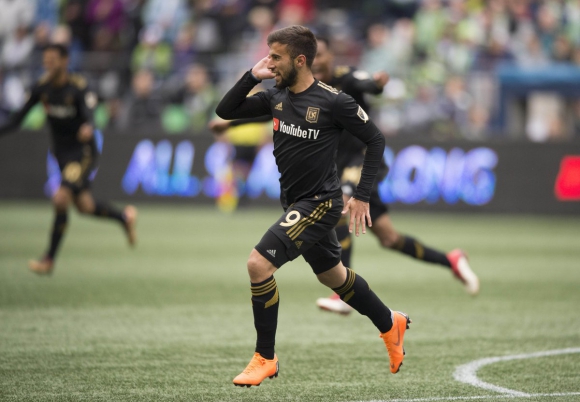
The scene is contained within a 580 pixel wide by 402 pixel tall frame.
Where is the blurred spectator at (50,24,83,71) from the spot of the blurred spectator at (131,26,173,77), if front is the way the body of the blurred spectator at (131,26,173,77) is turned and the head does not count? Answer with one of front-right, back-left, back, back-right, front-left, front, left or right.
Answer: right

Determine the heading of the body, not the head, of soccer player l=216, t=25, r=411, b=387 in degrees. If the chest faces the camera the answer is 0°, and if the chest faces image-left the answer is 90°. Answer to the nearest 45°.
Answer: approximately 45°

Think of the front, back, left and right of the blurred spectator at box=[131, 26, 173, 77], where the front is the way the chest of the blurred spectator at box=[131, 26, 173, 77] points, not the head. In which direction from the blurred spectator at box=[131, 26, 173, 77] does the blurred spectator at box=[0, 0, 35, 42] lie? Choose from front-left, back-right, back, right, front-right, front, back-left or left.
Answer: right

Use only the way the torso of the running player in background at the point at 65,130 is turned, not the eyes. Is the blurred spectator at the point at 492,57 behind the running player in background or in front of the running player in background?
behind

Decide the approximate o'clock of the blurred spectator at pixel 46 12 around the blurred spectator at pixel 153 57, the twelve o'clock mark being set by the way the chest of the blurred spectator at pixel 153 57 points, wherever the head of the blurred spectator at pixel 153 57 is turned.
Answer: the blurred spectator at pixel 46 12 is roughly at 4 o'clock from the blurred spectator at pixel 153 57.

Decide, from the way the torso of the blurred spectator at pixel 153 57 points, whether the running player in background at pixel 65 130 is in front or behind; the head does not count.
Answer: in front

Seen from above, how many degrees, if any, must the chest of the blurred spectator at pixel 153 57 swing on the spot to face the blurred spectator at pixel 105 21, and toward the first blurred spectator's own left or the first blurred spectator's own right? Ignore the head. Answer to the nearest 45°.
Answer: approximately 135° to the first blurred spectator's own right

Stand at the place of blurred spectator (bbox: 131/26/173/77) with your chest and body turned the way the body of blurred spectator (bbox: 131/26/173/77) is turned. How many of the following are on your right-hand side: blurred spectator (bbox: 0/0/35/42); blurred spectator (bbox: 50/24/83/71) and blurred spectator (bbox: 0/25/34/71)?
3

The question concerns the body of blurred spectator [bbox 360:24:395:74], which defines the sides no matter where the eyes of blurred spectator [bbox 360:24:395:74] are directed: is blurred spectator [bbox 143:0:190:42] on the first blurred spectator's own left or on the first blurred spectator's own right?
on the first blurred spectator's own right

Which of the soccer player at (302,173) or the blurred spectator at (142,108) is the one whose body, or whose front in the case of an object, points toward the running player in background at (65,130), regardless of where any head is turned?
the blurred spectator
